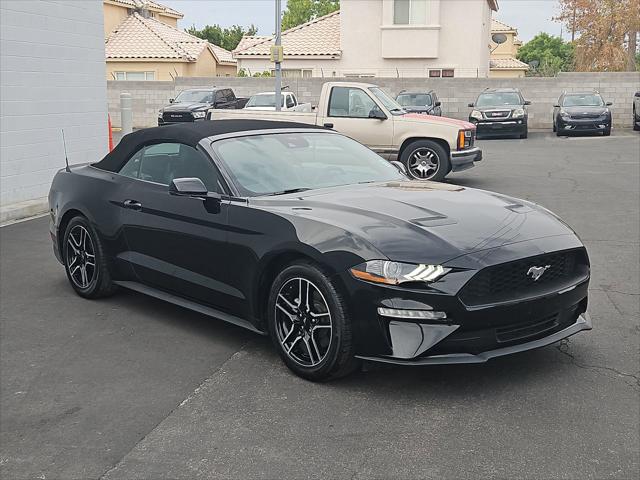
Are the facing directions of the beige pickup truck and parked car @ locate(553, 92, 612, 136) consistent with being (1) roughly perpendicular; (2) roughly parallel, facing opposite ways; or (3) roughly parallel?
roughly perpendicular

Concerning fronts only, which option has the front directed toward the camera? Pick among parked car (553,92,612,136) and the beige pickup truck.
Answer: the parked car

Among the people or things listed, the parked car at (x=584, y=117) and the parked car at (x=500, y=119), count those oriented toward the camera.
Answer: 2

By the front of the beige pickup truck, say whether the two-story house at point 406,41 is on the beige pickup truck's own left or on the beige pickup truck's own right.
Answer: on the beige pickup truck's own left

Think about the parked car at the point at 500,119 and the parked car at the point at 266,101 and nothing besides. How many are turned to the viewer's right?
0

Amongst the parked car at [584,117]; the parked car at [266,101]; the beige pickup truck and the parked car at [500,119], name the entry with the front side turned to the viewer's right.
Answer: the beige pickup truck

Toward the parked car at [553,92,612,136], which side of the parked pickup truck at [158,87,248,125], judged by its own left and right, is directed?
left

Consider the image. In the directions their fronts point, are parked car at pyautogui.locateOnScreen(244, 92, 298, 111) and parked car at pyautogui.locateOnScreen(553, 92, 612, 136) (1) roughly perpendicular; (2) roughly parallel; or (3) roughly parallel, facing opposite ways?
roughly parallel

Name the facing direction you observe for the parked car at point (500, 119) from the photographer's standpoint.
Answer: facing the viewer

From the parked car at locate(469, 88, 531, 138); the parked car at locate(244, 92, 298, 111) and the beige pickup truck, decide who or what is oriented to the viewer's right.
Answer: the beige pickup truck

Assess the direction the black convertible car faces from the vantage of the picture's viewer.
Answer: facing the viewer and to the right of the viewer

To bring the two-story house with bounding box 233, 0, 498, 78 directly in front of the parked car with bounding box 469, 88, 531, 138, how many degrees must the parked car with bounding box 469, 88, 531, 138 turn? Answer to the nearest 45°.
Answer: approximately 180°

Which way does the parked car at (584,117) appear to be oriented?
toward the camera

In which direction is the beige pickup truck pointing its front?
to the viewer's right

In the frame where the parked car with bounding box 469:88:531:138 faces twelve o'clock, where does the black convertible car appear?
The black convertible car is roughly at 12 o'clock from the parked car.

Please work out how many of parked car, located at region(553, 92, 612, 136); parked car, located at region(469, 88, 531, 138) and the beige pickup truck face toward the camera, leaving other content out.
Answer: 2

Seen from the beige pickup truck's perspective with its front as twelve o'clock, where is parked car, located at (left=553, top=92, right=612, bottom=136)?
The parked car is roughly at 10 o'clock from the beige pickup truck.
